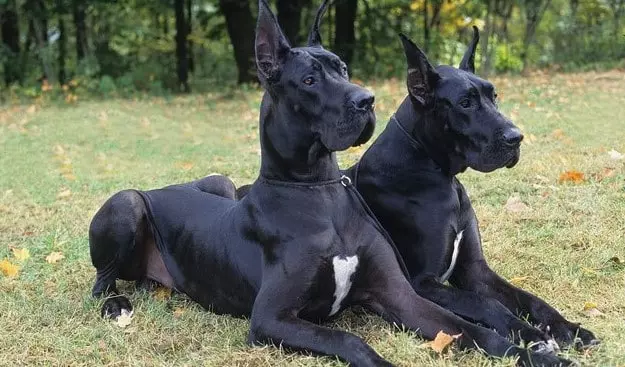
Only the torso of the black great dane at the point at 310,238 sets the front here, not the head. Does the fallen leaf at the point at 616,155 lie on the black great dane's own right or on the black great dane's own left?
on the black great dane's own left

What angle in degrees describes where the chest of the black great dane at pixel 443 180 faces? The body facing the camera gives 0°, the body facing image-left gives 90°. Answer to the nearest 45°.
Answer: approximately 315°

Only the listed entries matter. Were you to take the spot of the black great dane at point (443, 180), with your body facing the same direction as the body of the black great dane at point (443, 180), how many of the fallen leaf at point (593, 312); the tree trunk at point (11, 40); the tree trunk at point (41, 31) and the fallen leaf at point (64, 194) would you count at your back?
3

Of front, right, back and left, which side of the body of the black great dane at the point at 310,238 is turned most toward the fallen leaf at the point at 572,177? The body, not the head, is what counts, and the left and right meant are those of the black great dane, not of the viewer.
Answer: left

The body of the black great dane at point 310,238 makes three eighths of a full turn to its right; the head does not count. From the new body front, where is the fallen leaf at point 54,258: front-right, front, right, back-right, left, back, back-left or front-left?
front-right

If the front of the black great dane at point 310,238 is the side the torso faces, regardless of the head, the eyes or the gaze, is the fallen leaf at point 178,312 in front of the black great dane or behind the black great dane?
behind

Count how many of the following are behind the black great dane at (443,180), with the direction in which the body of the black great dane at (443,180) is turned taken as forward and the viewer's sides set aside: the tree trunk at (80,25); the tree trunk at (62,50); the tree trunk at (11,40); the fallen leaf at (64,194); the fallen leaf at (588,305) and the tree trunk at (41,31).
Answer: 5

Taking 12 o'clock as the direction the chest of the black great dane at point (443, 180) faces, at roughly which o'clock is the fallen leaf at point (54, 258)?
The fallen leaf is roughly at 5 o'clock from the black great dane.

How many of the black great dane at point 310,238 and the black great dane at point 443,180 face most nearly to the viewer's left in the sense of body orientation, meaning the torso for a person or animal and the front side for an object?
0

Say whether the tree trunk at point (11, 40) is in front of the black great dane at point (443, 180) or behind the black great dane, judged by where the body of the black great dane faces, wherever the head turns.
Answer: behind

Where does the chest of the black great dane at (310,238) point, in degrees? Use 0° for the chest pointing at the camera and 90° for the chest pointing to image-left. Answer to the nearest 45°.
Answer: approximately 315°

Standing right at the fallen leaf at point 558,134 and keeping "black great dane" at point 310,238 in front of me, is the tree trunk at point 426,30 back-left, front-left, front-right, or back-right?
back-right

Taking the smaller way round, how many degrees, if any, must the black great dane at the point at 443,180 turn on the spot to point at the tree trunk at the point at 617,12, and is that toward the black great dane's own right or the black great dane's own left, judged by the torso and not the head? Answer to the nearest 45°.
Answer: approximately 135° to the black great dane's own left

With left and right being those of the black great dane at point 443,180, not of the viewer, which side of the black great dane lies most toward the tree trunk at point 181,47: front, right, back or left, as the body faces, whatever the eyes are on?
back

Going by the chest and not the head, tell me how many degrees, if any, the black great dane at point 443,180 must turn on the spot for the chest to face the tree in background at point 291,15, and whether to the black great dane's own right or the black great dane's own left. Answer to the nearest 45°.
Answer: approximately 135° to the black great dane's own left

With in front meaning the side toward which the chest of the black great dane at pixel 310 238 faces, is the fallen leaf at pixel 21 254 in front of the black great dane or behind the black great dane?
behind

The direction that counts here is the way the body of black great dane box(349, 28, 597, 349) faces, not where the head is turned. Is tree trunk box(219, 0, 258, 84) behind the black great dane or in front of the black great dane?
behind

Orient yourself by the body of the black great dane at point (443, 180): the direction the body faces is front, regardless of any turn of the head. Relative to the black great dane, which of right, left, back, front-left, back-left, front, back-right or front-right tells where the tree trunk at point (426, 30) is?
back-left

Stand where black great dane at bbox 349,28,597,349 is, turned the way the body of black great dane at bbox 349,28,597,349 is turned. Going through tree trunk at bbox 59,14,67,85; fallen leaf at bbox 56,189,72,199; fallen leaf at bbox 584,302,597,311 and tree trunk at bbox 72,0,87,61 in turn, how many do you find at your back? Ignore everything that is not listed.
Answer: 3
